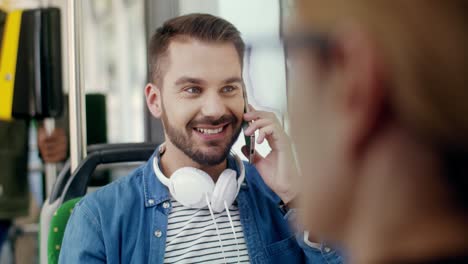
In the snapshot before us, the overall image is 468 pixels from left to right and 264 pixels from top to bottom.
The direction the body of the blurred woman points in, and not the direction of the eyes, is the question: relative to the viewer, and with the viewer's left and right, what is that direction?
facing away from the viewer and to the left of the viewer

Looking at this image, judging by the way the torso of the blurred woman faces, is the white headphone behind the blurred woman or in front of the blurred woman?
in front

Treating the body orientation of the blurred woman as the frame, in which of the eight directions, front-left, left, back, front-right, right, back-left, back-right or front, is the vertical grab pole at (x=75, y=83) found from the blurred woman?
front

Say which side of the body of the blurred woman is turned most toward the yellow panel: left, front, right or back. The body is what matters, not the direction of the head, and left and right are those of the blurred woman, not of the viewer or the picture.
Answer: front

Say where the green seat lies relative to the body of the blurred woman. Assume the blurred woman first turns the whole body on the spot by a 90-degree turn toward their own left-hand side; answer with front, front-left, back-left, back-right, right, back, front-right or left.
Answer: right

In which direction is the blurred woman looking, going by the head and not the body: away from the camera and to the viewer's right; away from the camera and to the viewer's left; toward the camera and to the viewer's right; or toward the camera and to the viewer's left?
away from the camera and to the viewer's left
